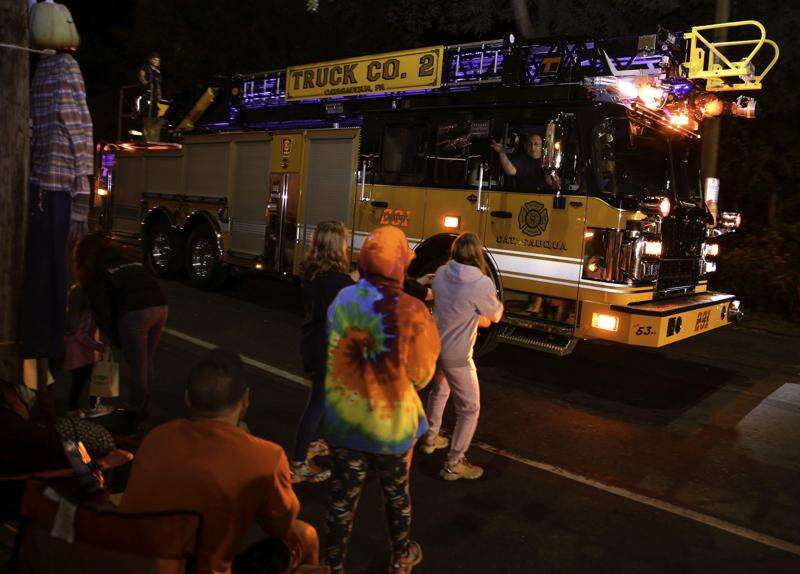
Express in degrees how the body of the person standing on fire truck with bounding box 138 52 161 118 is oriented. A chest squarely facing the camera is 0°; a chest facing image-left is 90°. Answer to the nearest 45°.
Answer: approximately 315°

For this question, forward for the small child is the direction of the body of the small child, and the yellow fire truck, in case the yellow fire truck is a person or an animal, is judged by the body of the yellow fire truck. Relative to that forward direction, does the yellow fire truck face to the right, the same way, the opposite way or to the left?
to the right

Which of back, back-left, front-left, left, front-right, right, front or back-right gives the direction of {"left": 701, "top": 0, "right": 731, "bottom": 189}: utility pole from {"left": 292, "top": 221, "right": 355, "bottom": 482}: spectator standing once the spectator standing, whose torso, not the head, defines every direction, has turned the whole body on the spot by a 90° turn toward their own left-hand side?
right

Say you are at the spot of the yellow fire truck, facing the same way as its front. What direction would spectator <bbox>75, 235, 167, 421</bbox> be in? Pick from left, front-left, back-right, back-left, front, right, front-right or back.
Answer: right

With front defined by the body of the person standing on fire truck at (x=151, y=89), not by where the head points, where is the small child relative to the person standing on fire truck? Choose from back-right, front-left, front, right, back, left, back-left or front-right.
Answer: front-right

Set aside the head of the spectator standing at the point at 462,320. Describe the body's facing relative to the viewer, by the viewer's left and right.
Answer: facing away from the viewer and to the right of the viewer

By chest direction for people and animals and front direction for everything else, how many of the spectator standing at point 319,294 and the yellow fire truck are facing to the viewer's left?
0

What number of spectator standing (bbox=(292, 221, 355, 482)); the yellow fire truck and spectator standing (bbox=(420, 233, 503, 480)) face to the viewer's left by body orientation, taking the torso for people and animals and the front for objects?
0

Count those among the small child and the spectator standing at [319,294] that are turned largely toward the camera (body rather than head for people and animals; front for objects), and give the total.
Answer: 0

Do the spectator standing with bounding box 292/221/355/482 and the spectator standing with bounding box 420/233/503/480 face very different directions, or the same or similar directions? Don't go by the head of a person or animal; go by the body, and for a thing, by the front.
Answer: same or similar directions

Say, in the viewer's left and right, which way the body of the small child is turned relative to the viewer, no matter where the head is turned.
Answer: facing to the right of the viewer

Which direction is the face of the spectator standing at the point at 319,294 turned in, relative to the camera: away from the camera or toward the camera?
away from the camera

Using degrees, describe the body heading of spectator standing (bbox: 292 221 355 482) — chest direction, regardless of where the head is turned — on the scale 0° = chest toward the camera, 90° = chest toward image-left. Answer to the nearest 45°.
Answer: approximately 225°

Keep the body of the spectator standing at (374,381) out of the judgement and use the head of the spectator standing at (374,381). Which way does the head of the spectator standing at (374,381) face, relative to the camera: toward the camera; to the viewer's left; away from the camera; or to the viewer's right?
away from the camera

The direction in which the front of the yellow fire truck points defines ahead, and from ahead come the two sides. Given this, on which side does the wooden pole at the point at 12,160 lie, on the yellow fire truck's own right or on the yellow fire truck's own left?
on the yellow fire truck's own right

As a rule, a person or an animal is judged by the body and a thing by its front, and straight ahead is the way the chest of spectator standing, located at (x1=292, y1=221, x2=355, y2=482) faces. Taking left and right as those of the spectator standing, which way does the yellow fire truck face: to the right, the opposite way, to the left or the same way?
to the right
